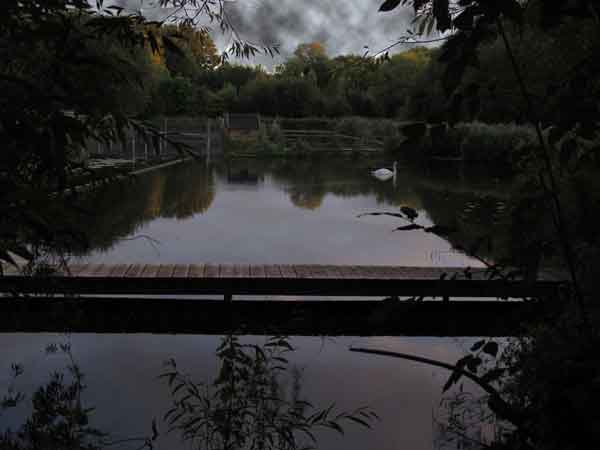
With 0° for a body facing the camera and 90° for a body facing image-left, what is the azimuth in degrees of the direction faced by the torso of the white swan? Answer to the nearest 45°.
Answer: approximately 270°

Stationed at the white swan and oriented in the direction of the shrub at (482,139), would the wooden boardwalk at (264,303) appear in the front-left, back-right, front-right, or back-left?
back-right

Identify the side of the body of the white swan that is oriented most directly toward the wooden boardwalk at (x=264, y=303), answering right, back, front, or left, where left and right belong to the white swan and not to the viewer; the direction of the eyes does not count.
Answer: right

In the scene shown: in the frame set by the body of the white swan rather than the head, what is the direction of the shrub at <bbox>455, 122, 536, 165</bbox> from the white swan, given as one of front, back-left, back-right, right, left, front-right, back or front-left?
front-left

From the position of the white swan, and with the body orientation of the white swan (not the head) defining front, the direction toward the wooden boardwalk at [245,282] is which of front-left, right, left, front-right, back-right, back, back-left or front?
right

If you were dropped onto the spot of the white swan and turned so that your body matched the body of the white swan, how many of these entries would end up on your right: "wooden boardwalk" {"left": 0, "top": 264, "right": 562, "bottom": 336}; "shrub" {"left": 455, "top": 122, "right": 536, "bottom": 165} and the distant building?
1

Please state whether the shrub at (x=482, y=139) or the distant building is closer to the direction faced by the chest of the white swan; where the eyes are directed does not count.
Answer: the shrub

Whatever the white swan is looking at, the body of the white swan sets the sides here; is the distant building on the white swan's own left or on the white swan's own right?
on the white swan's own left

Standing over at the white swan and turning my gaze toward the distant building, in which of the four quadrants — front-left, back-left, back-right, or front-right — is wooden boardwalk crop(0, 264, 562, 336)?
back-left

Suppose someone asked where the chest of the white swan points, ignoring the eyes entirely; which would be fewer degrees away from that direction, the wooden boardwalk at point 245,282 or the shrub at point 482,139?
the shrub

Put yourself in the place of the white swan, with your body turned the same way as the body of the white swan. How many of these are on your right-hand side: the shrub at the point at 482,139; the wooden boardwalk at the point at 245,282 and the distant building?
1
